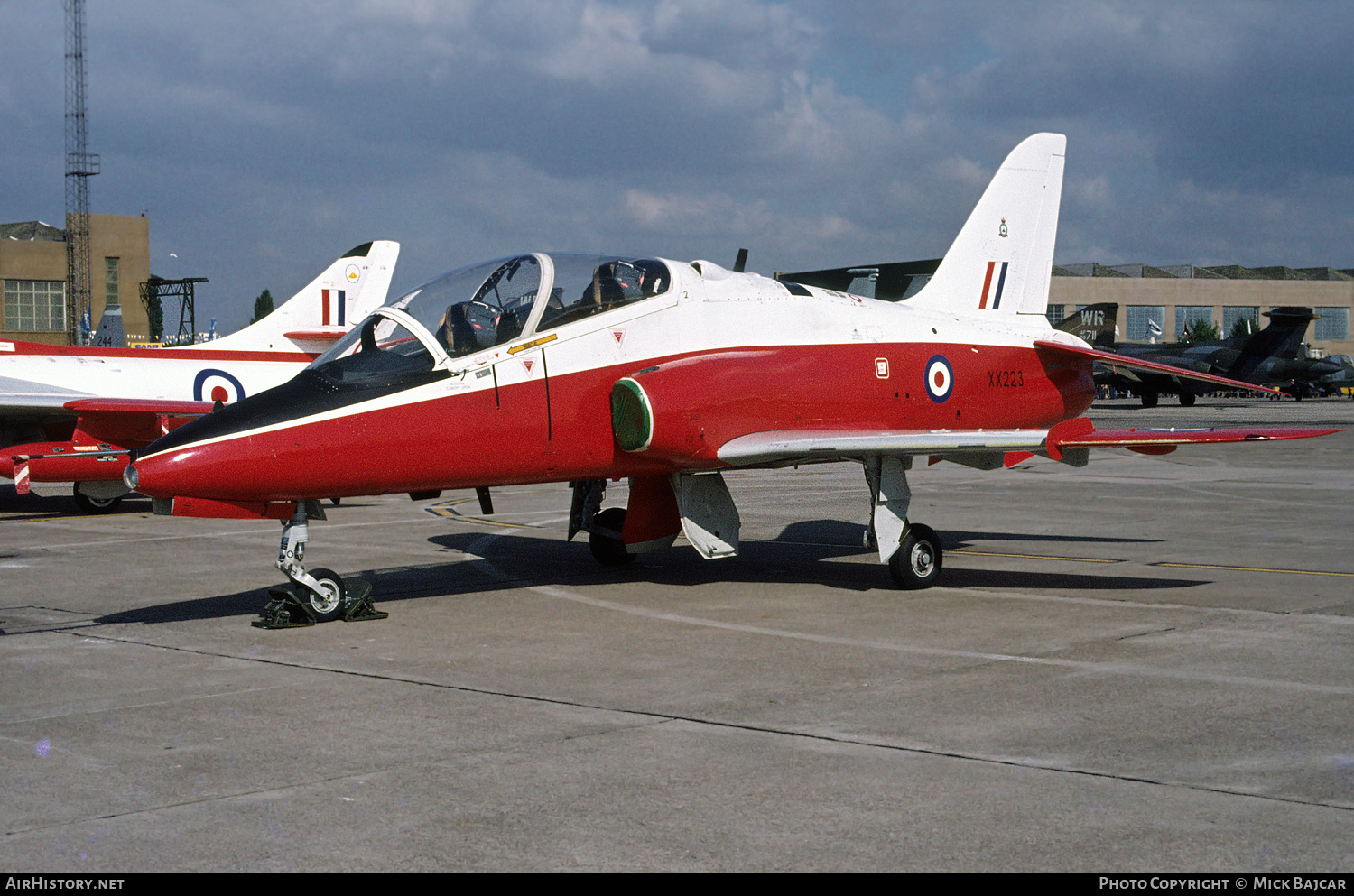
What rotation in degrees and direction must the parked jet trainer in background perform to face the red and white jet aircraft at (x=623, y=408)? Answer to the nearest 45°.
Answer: approximately 90° to its left

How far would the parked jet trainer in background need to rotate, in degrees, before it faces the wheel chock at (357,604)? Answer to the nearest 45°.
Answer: approximately 90° to its left

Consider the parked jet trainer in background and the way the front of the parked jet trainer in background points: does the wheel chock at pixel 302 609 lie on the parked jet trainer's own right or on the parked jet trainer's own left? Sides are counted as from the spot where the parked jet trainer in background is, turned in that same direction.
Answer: on the parked jet trainer's own left

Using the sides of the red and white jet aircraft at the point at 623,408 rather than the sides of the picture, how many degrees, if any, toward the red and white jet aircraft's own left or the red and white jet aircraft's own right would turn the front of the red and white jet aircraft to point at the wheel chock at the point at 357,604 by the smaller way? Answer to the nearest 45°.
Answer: approximately 45° to the red and white jet aircraft's own right

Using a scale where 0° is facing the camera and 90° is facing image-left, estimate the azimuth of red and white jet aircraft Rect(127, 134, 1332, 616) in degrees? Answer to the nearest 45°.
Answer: approximately 45°

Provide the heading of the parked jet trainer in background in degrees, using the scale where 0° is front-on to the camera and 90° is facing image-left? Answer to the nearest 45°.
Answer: approximately 90°

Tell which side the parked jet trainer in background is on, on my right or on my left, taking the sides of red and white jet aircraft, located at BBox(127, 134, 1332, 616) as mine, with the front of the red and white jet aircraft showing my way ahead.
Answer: on my right
